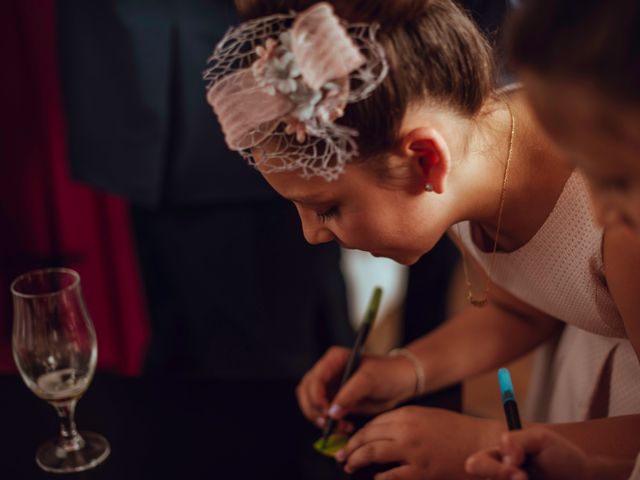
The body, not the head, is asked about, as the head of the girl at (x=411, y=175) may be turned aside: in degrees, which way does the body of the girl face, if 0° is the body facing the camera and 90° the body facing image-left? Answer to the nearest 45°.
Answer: approximately 90°

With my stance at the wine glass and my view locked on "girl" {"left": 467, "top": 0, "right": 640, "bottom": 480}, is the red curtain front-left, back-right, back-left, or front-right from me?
back-left

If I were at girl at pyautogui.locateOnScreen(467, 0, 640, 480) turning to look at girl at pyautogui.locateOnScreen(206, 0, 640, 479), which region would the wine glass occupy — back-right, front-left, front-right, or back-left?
front-left

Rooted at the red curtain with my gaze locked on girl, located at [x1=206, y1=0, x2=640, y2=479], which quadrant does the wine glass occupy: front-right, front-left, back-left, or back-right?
front-right

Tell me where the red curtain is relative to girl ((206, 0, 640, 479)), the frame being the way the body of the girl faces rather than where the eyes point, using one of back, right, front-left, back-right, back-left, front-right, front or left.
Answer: front-right
